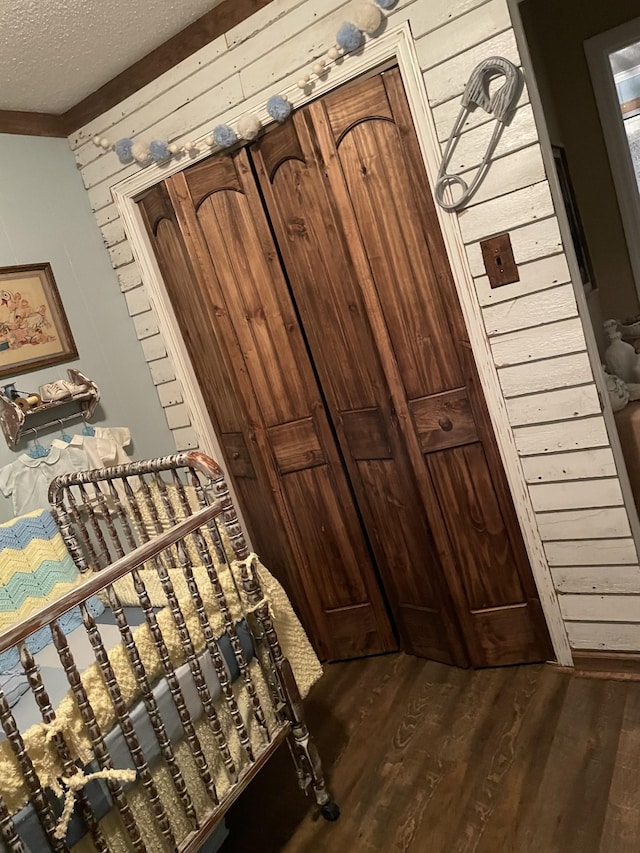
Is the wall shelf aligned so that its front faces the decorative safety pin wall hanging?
yes

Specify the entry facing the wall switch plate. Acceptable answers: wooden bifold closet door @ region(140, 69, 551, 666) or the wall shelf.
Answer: the wall shelf

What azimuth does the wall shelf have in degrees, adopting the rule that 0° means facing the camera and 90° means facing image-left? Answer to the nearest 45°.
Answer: approximately 315°

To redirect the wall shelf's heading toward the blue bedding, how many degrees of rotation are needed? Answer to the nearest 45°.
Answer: approximately 45° to its right

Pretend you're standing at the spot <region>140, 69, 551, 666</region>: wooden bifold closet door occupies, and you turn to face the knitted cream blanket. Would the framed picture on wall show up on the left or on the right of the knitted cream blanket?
right

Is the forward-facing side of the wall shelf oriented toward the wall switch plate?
yes

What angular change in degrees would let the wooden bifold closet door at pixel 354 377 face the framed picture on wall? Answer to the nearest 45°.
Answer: approximately 45° to its right

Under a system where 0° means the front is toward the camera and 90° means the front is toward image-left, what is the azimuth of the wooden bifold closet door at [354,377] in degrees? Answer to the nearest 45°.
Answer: approximately 45°

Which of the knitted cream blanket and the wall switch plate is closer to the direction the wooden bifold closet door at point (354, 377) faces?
the knitted cream blanket

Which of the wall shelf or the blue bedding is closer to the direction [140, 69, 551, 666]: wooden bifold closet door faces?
the blue bedding
